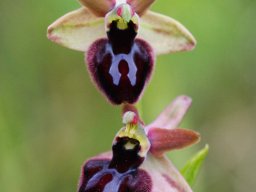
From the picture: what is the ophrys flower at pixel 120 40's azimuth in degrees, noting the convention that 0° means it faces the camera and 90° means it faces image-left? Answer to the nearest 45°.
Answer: approximately 0°

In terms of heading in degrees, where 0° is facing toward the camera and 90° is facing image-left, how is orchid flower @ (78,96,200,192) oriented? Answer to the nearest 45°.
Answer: approximately 45°
